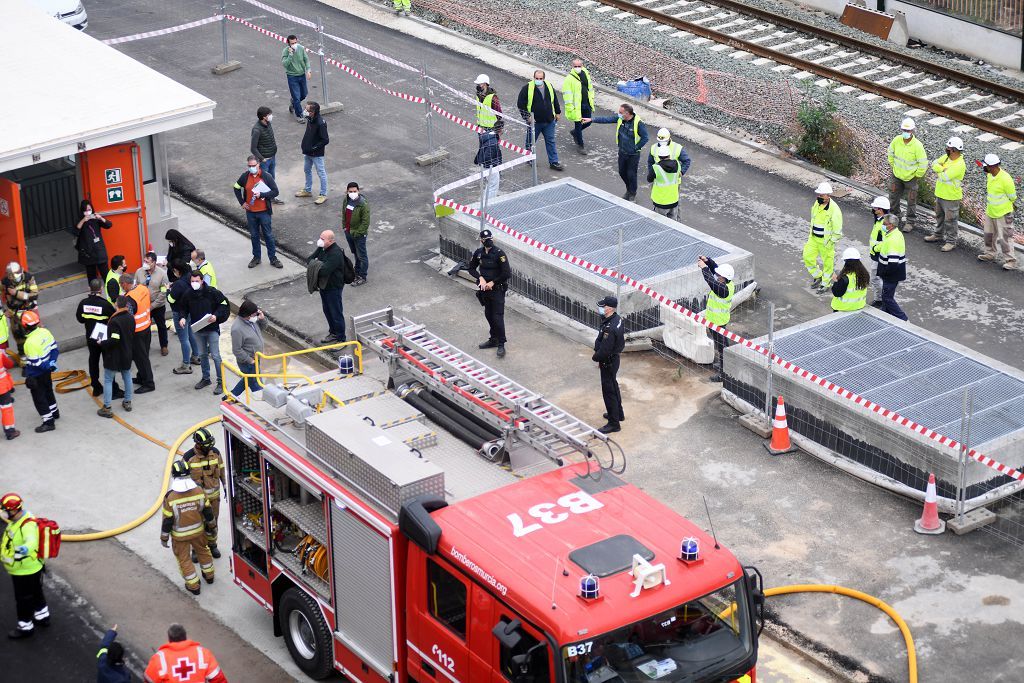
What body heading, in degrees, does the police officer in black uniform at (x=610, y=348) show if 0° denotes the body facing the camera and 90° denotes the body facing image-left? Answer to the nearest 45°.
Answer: approximately 90°

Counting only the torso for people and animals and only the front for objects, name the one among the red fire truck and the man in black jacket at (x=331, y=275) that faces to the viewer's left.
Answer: the man in black jacket

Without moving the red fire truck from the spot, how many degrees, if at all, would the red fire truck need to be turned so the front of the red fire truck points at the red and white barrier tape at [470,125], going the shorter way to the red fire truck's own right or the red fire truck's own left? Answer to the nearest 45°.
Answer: approximately 135° to the red fire truck's own left

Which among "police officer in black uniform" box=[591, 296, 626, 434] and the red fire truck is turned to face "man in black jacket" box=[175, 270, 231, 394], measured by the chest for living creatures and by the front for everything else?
the police officer in black uniform

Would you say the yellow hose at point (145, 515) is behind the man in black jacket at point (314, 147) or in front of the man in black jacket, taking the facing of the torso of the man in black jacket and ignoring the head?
in front

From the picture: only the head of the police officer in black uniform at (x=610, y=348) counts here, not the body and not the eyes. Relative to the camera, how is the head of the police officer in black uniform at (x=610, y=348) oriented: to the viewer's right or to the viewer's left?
to the viewer's left

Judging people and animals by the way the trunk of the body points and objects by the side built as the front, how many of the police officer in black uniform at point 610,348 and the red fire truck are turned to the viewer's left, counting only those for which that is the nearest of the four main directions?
1

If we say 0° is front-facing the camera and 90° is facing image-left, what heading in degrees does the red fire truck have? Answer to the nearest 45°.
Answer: approximately 315°

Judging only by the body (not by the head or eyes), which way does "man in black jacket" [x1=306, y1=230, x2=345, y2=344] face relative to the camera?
to the viewer's left

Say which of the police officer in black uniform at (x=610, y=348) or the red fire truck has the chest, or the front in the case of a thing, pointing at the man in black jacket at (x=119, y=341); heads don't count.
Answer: the police officer in black uniform

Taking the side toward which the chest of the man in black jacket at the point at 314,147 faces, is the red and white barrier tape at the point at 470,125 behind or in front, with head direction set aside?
behind

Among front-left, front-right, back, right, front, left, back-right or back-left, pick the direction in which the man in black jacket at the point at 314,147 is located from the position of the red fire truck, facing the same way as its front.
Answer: back-left

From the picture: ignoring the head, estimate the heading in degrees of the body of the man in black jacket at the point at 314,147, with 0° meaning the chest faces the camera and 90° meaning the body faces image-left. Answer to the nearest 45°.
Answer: approximately 45°
